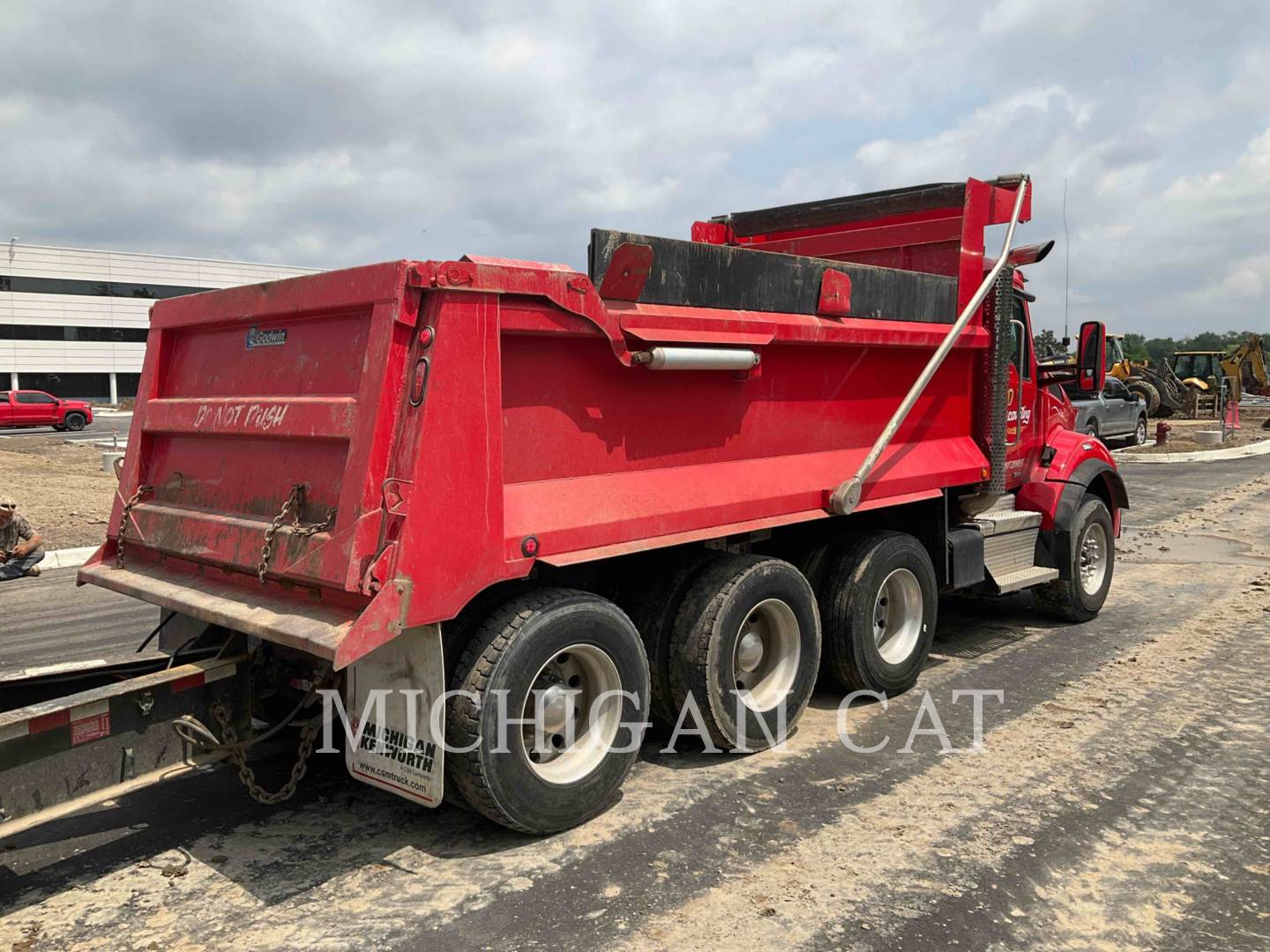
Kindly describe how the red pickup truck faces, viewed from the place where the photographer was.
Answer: facing to the right of the viewer

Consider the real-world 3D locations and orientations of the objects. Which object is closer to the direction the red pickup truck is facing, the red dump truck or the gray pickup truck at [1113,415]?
the gray pickup truck

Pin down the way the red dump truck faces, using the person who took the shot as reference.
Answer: facing away from the viewer and to the right of the viewer

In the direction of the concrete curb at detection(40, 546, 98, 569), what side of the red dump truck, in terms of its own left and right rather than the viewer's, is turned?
left

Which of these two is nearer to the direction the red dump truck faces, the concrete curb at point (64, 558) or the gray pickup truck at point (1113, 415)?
the gray pickup truck
